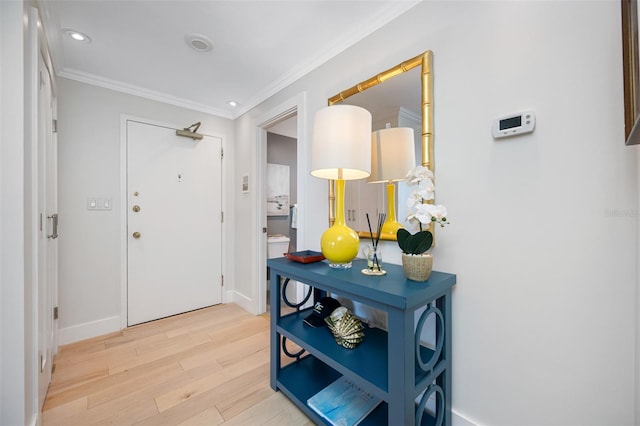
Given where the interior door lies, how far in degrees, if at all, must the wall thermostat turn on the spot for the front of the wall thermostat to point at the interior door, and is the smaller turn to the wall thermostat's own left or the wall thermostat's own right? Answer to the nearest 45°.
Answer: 0° — it already faces it

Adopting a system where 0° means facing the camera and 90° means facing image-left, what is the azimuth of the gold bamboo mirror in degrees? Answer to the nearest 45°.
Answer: approximately 45°

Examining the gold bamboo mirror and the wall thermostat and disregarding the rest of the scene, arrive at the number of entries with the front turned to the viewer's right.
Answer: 0

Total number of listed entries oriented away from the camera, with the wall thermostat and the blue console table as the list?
0

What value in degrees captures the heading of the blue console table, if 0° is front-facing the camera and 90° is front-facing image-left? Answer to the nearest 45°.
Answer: approximately 45°

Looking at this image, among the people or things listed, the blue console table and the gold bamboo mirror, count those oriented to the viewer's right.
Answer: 0

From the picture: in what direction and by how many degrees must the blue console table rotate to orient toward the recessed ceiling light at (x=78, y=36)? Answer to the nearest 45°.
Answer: approximately 45° to its right

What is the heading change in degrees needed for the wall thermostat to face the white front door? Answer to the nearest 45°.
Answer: approximately 45° to its right
